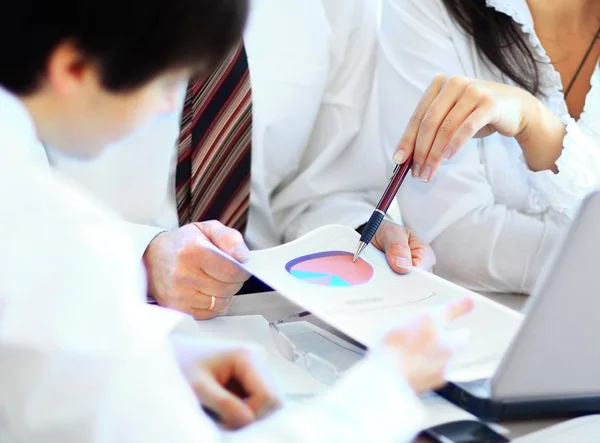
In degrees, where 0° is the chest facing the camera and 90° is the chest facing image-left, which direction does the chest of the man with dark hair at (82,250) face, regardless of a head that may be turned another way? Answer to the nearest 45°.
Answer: approximately 270°

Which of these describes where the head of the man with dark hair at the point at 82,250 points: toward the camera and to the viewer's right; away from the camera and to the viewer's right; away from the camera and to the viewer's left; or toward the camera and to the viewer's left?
away from the camera and to the viewer's right

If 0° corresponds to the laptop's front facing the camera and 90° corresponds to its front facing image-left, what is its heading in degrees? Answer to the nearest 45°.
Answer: approximately 135°

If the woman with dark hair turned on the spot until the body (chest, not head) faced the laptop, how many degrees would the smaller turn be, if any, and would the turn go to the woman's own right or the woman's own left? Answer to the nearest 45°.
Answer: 0° — they already face it
